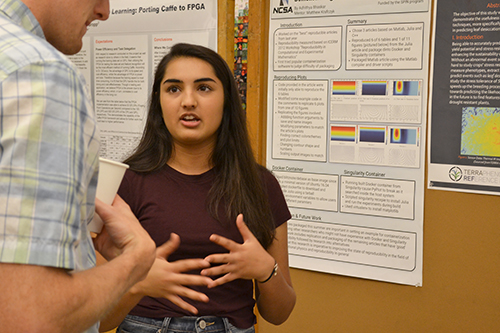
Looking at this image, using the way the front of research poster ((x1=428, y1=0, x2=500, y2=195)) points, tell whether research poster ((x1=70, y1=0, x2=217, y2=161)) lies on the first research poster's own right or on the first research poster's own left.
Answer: on the first research poster's own right

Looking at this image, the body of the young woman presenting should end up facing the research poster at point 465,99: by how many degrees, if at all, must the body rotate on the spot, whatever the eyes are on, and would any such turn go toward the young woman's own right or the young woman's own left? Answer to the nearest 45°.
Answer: approximately 90° to the young woman's own left

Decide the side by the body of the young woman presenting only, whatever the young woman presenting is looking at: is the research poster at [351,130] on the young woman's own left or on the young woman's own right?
on the young woman's own left

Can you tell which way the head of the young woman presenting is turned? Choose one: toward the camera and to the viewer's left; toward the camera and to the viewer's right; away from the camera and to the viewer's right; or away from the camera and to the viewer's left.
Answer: toward the camera and to the viewer's left

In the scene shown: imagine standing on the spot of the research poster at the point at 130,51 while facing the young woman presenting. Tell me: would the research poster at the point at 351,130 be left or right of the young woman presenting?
left

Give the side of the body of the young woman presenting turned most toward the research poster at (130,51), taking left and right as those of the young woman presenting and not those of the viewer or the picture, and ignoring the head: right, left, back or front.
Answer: back

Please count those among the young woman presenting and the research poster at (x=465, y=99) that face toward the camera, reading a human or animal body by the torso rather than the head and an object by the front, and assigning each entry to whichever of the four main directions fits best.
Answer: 2

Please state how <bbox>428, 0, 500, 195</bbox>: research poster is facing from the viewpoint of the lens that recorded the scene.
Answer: facing the viewer
